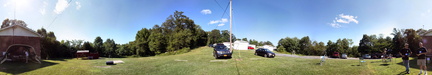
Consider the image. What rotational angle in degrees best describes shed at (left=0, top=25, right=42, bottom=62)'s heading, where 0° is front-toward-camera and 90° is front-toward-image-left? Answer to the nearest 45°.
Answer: approximately 0°
